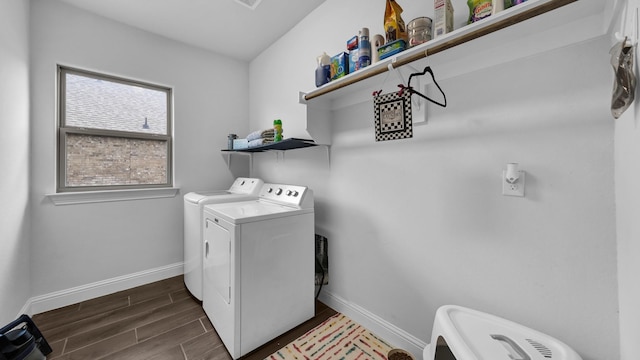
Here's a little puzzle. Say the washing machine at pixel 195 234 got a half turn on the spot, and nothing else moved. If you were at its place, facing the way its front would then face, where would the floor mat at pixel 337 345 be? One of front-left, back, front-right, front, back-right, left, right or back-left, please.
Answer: right

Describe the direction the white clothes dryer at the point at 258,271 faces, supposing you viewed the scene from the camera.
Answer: facing the viewer and to the left of the viewer

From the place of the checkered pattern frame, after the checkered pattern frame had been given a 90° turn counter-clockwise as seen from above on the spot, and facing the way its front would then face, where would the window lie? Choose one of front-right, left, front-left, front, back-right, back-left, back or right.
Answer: back

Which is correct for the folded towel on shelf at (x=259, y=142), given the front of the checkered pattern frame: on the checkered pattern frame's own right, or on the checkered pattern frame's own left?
on the checkered pattern frame's own right

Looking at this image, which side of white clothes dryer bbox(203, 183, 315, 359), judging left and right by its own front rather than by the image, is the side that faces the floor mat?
left

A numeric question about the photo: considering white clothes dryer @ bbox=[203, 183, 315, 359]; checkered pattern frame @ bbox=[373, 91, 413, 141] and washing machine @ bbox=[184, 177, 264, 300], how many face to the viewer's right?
0

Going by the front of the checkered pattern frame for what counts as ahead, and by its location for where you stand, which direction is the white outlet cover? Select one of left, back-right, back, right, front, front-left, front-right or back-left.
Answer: left
